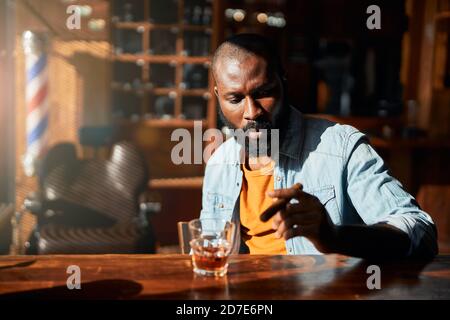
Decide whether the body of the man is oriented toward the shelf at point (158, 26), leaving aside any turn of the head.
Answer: no

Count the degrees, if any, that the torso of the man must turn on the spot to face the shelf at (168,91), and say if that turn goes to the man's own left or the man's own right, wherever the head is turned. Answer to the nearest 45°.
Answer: approximately 135° to the man's own right

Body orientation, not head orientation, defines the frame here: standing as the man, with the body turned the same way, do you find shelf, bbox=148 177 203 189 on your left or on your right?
on your right

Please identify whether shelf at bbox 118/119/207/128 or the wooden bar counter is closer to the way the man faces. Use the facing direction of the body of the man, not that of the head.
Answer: the wooden bar counter

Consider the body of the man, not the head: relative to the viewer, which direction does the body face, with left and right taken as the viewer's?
facing the viewer and to the left of the viewer

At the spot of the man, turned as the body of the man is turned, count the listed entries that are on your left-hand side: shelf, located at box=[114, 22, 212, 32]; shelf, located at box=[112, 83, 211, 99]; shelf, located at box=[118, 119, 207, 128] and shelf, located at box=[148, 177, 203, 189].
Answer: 0

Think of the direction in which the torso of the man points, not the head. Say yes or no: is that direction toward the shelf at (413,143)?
no

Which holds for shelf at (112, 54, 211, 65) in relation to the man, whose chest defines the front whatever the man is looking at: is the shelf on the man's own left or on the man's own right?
on the man's own right

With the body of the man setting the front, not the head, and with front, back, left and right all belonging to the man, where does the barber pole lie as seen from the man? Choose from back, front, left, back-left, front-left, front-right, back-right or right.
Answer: right

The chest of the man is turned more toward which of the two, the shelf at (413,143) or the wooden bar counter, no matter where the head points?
the wooden bar counter
